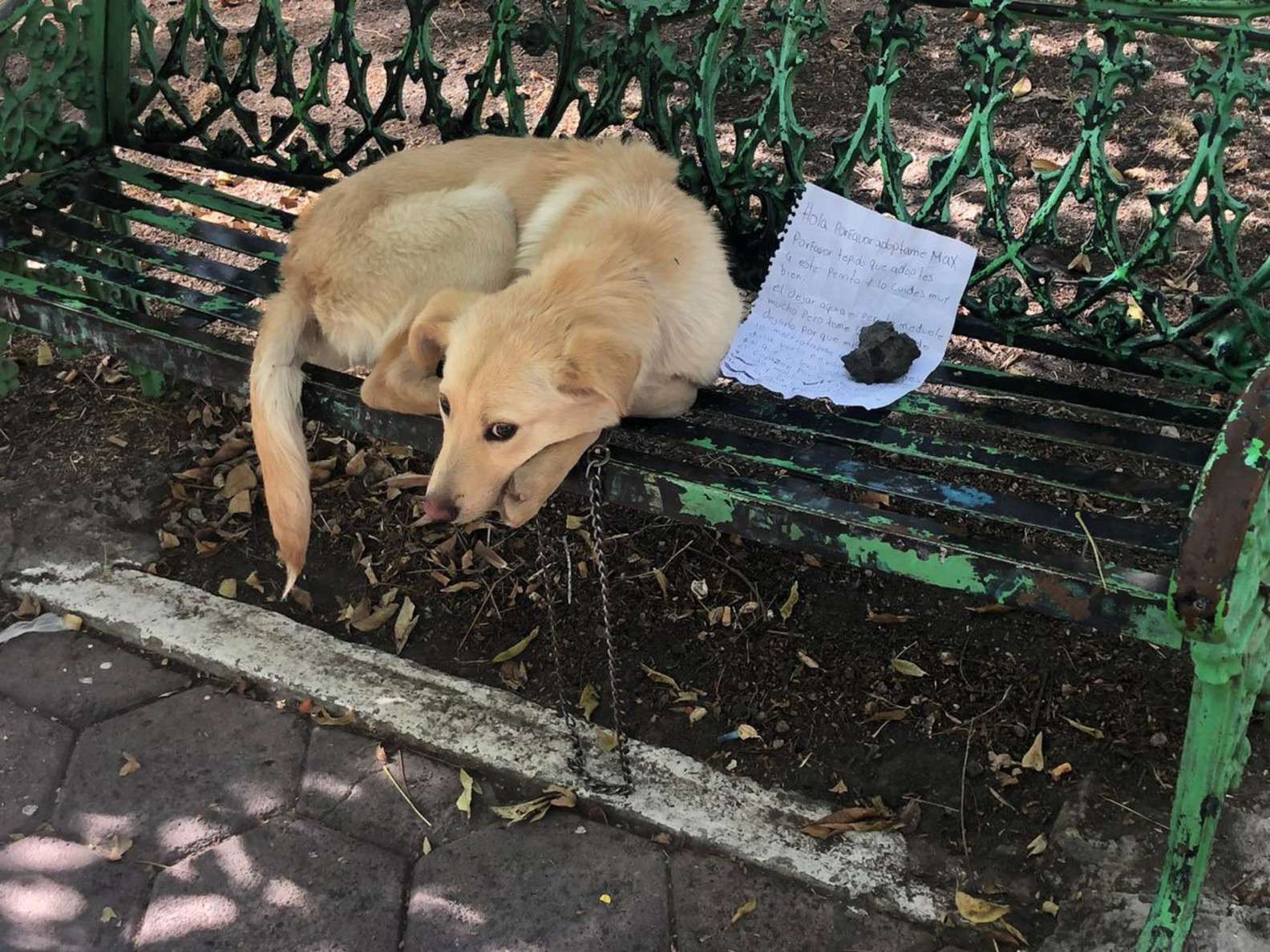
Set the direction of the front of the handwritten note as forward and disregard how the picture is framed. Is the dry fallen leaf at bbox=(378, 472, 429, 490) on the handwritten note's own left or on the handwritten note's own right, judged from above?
on the handwritten note's own right

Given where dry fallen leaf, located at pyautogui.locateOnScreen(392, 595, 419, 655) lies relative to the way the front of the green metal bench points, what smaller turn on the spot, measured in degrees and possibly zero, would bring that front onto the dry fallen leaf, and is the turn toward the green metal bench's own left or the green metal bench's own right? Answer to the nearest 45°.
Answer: approximately 45° to the green metal bench's own right

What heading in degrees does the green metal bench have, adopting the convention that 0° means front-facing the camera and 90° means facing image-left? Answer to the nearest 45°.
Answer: approximately 45°

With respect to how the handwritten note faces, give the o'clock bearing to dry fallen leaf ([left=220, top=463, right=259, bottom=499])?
The dry fallen leaf is roughly at 3 o'clock from the handwritten note.
